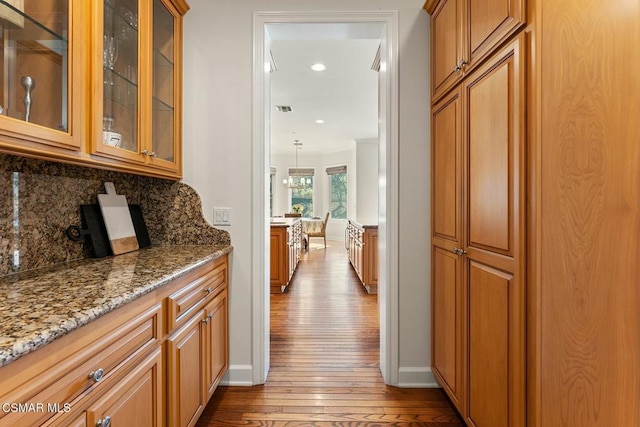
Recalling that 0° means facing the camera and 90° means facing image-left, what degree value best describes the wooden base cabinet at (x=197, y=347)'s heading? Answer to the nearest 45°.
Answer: approximately 315°

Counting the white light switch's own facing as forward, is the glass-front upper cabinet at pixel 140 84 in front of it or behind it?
in front

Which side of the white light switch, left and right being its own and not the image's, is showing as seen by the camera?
front

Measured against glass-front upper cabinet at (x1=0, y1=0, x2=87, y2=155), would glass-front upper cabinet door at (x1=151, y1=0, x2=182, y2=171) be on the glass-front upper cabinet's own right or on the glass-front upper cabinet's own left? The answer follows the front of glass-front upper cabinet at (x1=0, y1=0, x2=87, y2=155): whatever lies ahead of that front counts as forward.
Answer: on the glass-front upper cabinet's own left

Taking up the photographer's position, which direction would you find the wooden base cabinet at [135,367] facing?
facing the viewer and to the right of the viewer

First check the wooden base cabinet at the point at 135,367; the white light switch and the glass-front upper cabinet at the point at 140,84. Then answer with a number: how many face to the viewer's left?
0

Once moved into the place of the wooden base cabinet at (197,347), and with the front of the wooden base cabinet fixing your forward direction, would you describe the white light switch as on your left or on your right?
on your left

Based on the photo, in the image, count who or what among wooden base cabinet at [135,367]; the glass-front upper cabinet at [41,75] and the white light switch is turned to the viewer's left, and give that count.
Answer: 0

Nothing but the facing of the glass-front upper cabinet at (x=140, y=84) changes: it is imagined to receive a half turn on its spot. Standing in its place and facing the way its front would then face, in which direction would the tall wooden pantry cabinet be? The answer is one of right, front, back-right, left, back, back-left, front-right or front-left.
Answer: back

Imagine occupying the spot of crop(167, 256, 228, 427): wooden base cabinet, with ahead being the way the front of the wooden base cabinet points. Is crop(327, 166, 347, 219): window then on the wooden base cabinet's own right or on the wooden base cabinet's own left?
on the wooden base cabinet's own left

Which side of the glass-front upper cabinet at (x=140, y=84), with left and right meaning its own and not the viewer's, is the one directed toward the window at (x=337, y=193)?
left

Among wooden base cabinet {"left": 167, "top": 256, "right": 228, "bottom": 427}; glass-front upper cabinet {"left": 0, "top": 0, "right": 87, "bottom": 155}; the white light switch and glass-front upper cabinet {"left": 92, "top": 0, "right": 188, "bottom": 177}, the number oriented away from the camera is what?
0

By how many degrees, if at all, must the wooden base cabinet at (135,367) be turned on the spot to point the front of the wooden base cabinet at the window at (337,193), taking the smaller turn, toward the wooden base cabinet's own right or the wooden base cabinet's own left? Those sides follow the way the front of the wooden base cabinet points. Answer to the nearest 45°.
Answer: approximately 90° to the wooden base cabinet's own left

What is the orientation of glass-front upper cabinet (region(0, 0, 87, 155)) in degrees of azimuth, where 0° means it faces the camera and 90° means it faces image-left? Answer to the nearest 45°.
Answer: approximately 315°
